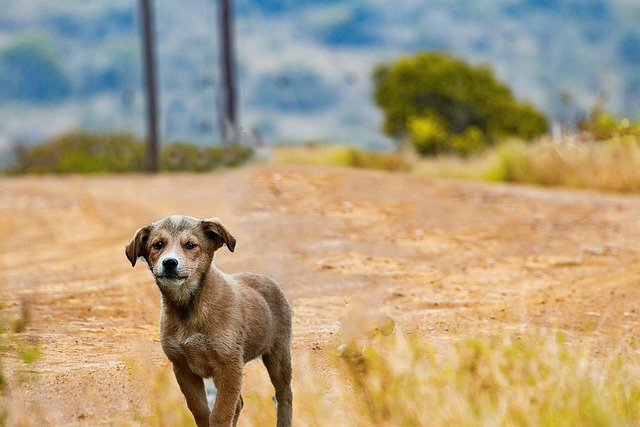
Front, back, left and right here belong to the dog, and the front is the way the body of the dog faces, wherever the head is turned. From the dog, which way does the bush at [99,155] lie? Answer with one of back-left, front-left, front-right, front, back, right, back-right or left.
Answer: back-right

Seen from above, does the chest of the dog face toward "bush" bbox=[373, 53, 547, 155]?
no

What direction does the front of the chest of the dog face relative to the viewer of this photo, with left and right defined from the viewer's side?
facing the viewer and to the left of the viewer

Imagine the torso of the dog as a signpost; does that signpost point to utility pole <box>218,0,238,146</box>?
no

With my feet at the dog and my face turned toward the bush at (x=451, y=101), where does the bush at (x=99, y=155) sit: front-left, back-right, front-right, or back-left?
front-left

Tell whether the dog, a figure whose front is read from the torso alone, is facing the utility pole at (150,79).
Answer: no

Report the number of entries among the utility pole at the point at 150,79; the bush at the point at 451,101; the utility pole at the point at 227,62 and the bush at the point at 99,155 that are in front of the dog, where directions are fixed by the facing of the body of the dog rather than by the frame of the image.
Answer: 0
